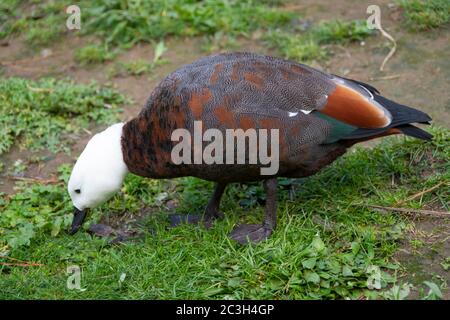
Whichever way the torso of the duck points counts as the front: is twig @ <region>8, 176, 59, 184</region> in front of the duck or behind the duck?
in front

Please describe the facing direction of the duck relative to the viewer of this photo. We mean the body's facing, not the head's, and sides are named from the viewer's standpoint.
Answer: facing to the left of the viewer

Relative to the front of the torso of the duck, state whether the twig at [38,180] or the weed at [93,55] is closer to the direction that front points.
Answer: the twig

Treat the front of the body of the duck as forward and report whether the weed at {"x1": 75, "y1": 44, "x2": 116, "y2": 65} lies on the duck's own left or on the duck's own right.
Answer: on the duck's own right

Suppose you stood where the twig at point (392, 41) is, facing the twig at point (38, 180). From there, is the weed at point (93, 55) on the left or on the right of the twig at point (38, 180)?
right

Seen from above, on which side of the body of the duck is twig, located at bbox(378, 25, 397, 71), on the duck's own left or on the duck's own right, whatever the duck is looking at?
on the duck's own right
